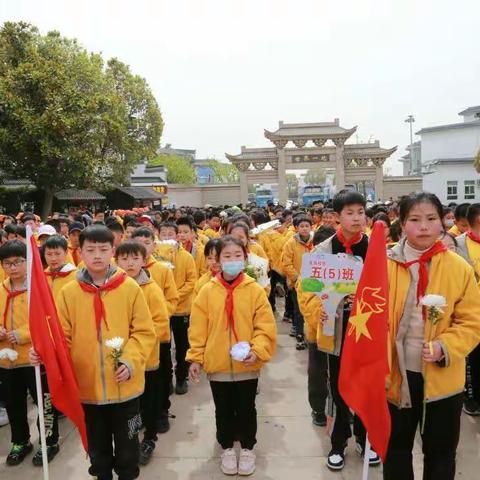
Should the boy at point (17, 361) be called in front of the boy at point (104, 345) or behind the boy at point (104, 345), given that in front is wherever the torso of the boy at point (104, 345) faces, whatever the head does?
behind

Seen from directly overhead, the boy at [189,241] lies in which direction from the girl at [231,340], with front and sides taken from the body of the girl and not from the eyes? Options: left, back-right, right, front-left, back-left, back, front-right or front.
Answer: back

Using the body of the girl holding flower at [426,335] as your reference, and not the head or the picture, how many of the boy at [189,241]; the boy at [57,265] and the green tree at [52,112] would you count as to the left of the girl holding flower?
0

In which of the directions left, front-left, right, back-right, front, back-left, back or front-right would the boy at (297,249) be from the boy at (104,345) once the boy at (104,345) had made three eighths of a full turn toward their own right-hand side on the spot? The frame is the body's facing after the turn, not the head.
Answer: right

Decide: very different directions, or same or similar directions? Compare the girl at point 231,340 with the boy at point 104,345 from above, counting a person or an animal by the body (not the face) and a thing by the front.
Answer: same or similar directions

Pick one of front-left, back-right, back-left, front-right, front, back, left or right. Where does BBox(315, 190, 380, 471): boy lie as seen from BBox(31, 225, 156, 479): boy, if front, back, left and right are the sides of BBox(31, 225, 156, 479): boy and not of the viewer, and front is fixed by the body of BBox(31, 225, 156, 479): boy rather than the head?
left

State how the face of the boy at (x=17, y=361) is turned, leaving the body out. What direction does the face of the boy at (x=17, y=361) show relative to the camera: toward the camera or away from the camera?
toward the camera

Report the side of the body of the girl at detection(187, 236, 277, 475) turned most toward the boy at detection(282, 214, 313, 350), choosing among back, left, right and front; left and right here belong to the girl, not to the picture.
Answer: back

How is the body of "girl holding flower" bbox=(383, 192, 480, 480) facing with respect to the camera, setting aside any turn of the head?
toward the camera

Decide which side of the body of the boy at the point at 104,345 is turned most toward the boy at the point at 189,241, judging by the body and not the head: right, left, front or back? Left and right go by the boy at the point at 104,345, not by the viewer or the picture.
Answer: back

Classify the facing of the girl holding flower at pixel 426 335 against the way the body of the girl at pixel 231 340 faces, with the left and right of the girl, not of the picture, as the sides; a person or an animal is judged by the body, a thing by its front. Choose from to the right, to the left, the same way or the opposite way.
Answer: the same way

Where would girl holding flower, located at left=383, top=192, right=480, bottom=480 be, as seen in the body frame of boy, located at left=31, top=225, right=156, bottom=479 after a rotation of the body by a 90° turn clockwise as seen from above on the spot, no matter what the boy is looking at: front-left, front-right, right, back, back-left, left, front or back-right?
back-left

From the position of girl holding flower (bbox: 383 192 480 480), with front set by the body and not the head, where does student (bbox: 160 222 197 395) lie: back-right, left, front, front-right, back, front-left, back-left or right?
back-right

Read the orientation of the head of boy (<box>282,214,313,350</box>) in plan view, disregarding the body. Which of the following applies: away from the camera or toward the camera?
toward the camera

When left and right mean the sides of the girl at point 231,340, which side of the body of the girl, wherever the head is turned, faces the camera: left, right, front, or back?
front

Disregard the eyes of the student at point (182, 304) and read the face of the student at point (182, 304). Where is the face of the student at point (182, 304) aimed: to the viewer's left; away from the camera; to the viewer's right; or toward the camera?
toward the camera
